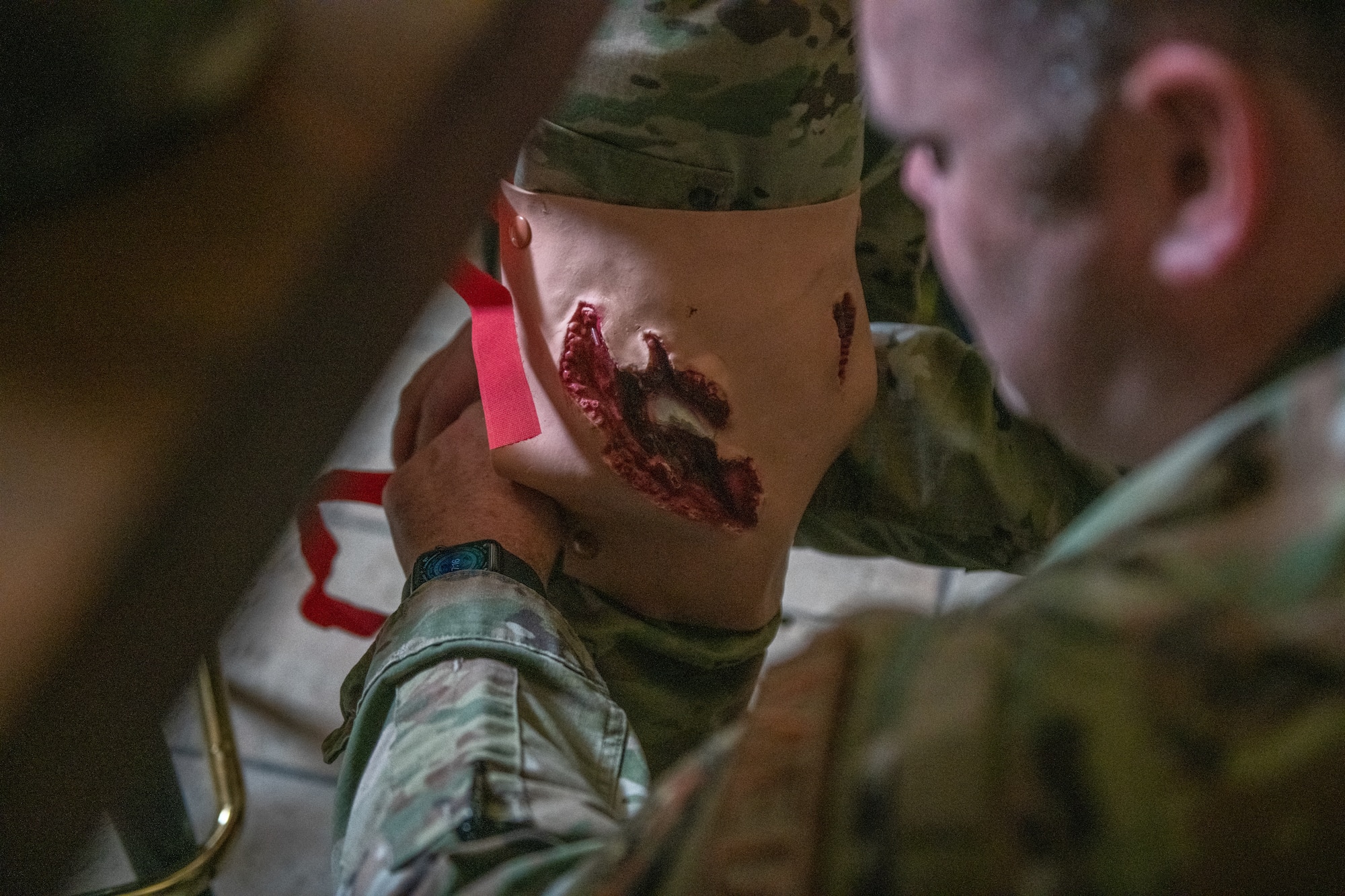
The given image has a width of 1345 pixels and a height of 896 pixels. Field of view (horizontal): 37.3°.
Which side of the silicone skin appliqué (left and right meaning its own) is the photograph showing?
front
